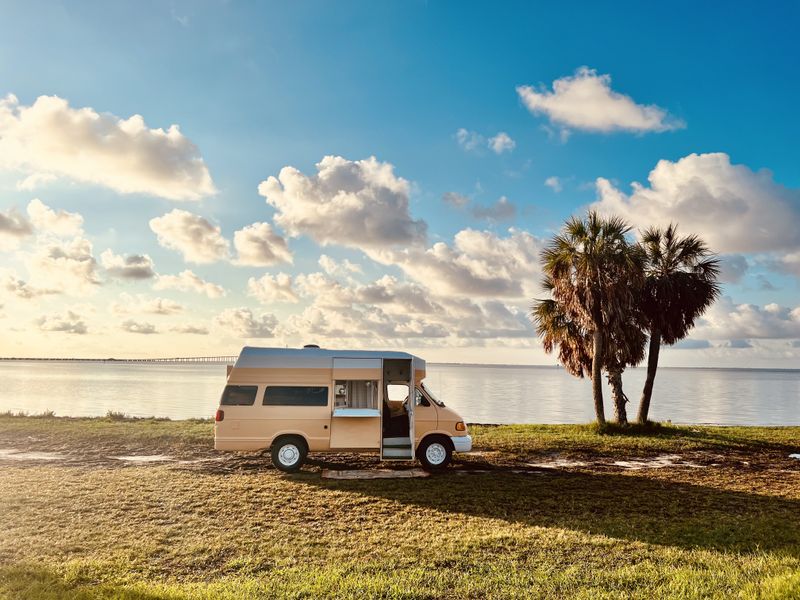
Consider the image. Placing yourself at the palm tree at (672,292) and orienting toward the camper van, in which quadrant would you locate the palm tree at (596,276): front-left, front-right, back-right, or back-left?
front-right

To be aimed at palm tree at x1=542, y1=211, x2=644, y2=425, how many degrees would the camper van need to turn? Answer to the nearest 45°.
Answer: approximately 45° to its left

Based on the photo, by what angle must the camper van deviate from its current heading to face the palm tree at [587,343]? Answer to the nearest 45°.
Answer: approximately 45° to its left

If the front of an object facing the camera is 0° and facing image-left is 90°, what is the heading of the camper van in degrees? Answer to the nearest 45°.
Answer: approximately 270°

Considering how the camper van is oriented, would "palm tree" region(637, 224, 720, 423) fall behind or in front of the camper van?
in front
